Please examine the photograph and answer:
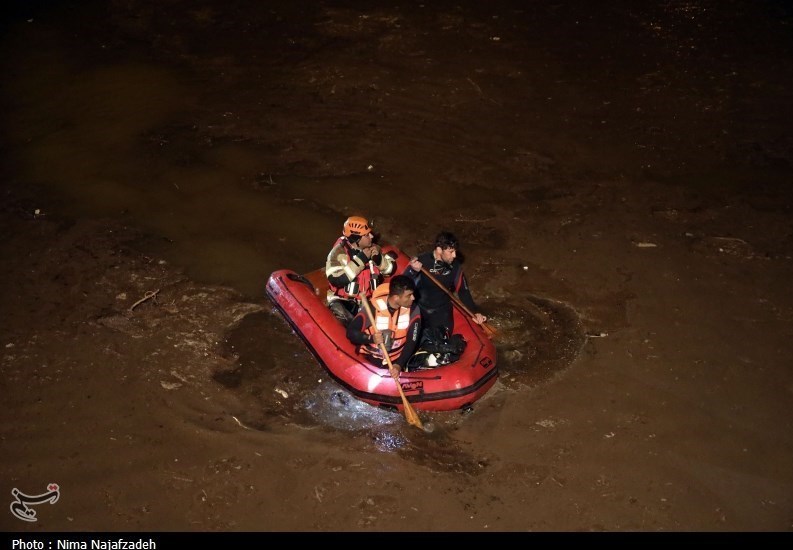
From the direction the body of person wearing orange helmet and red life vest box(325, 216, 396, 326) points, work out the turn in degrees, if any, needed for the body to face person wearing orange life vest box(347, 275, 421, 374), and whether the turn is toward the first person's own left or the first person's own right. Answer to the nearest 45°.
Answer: approximately 45° to the first person's own right

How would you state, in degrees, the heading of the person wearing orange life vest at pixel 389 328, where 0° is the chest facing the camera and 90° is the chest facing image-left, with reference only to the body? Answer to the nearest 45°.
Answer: approximately 315°

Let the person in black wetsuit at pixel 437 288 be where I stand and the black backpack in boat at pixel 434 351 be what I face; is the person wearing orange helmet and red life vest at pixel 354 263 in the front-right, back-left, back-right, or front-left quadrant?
back-right

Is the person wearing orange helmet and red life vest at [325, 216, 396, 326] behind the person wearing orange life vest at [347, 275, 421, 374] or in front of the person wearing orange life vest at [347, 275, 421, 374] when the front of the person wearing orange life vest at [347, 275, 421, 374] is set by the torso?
behind

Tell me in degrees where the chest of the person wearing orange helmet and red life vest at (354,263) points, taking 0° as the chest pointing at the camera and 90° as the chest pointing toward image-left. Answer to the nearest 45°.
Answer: approximately 315°
